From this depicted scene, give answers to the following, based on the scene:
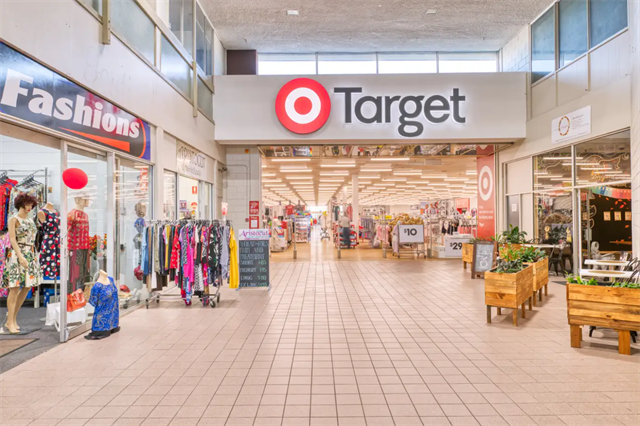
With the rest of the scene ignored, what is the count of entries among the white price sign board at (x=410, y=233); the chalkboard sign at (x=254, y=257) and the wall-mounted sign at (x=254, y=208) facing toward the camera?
3

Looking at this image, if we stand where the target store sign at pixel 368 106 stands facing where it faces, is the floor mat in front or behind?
in front

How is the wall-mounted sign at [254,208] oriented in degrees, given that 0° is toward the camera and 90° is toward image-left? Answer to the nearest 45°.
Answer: approximately 0°

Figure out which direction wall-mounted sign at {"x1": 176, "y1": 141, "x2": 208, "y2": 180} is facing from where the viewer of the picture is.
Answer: facing the viewer and to the right of the viewer

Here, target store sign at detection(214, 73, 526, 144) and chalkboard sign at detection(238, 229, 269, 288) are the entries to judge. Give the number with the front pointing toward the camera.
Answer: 2

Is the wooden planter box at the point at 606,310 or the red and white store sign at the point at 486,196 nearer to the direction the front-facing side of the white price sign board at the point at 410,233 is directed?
the wooden planter box

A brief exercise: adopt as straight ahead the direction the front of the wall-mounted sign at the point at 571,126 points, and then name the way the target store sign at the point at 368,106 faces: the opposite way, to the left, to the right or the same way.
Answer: to the left

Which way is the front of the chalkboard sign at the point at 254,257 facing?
toward the camera

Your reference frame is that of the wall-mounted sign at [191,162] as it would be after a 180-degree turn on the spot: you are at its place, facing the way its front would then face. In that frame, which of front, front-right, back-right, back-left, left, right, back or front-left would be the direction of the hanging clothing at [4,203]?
left

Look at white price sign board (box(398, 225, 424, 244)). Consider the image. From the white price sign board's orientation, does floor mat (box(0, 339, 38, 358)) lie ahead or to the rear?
ahead

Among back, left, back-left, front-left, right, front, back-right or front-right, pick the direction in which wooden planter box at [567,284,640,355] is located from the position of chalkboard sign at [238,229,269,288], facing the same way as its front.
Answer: front-left

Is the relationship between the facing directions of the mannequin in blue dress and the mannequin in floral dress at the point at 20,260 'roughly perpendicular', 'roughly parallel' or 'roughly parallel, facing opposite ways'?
roughly parallel

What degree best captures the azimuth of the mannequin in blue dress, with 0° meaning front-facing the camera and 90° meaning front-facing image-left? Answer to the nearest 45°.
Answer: approximately 315°

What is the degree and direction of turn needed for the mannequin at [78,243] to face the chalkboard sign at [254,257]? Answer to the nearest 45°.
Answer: approximately 90° to its left
